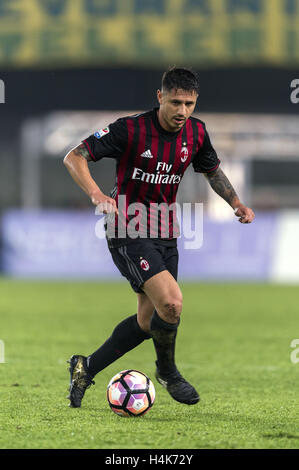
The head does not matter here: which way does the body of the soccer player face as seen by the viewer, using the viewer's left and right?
facing the viewer and to the right of the viewer
